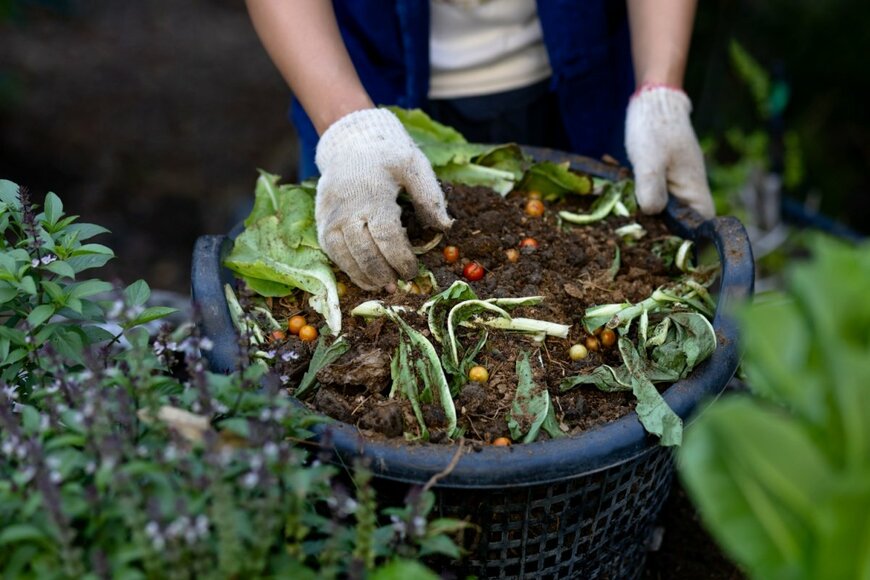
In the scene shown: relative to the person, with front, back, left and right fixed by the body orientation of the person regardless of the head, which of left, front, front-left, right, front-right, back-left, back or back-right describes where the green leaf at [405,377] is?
front

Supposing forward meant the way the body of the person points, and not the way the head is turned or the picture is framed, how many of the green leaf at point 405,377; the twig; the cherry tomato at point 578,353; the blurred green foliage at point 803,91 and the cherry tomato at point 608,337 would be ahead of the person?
4

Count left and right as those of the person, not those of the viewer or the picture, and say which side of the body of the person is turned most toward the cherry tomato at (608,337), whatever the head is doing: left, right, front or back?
front

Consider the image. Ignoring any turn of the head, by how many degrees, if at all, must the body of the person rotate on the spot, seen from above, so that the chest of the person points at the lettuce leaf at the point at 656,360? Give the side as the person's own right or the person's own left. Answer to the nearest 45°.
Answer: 0° — they already face it

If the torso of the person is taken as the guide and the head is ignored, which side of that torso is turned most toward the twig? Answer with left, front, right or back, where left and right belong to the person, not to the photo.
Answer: front

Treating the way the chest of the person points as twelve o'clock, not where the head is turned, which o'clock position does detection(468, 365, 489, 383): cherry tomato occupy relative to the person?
The cherry tomato is roughly at 12 o'clock from the person.

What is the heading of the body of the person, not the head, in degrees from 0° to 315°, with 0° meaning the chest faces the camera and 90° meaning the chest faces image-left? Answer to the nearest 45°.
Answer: approximately 0°

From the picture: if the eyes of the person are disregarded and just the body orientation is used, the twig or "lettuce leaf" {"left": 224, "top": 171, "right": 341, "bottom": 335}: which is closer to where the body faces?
the twig

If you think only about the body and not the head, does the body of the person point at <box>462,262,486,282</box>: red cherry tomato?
yes

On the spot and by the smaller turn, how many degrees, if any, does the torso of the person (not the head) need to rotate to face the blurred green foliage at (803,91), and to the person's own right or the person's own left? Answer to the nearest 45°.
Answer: approximately 135° to the person's own left

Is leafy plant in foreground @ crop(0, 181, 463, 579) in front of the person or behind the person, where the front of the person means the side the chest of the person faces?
in front
